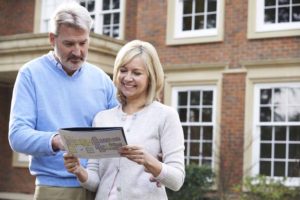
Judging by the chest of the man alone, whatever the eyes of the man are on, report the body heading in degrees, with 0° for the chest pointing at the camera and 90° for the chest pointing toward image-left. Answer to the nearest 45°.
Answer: approximately 315°

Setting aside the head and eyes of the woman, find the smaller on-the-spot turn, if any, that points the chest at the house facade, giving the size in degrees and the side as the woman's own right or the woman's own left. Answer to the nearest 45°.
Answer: approximately 135° to the woman's own right

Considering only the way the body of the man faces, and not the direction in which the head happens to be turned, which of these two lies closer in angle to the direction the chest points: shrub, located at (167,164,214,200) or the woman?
the woman

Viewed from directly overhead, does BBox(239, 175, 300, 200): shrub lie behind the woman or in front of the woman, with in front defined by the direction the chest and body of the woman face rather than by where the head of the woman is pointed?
behind

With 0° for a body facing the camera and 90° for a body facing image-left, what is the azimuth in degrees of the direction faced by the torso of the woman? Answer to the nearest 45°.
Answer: approximately 45°

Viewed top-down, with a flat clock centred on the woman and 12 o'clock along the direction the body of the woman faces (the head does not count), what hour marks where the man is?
The man is roughly at 2 o'clock from the woman.

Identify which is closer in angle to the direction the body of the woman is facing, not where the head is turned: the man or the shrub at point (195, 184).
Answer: the man
